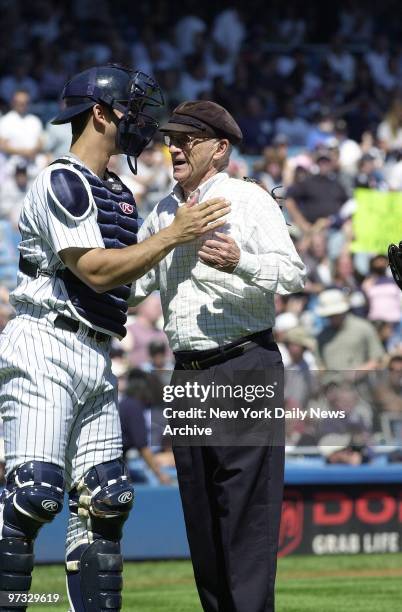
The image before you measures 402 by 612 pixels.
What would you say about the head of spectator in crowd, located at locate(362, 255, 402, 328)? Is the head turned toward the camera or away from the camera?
toward the camera

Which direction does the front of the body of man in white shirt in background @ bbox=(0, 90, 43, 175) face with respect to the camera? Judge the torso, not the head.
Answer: toward the camera

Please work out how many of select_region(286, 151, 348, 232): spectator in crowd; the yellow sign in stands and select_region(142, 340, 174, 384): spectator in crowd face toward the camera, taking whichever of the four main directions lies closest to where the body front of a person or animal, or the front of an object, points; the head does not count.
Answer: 3

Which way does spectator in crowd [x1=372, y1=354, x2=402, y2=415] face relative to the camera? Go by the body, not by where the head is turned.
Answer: toward the camera

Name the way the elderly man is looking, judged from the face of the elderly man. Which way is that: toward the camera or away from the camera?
toward the camera

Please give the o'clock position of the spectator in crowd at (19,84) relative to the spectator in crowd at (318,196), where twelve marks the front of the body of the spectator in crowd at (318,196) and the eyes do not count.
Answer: the spectator in crowd at (19,84) is roughly at 3 o'clock from the spectator in crowd at (318,196).

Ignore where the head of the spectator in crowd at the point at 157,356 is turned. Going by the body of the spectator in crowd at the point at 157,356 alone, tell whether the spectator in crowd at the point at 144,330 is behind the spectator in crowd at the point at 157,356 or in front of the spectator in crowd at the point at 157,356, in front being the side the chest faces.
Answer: behind

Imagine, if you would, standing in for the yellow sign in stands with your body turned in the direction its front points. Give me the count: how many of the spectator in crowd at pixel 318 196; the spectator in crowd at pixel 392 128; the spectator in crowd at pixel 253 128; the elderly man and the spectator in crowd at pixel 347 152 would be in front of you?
1

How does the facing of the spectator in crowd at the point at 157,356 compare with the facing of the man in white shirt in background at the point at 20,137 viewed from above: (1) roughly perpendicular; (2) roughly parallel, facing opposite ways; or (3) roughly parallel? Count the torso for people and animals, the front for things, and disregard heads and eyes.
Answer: roughly parallel
